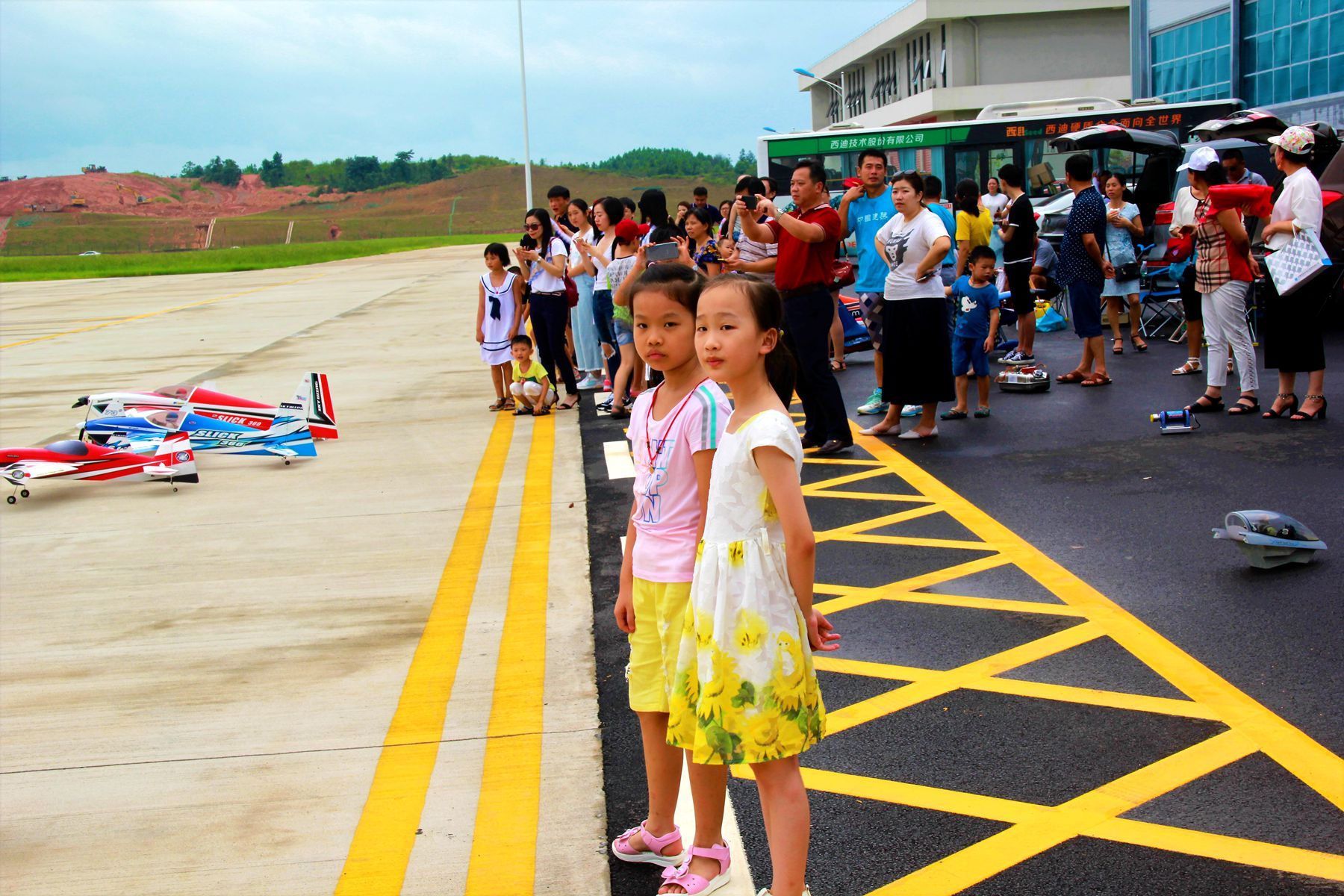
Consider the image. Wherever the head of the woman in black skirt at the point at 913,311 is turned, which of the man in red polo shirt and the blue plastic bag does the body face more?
the man in red polo shirt

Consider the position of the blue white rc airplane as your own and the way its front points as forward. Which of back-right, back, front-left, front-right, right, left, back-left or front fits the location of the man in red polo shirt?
back-left

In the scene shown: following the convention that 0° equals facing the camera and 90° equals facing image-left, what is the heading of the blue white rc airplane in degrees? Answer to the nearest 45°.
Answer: approximately 90°

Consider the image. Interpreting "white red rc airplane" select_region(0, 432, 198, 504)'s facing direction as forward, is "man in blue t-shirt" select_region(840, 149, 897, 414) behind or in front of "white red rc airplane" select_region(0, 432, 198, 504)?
behind

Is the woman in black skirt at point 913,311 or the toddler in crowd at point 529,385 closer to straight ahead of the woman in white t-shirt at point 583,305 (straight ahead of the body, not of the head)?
the toddler in crowd

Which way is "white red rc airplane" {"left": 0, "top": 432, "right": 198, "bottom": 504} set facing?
to the viewer's left

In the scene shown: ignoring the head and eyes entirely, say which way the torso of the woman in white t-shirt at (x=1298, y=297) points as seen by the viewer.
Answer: to the viewer's left

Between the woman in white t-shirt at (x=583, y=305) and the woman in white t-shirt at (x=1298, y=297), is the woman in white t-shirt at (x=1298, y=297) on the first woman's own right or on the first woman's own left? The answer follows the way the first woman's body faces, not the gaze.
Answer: on the first woman's own left

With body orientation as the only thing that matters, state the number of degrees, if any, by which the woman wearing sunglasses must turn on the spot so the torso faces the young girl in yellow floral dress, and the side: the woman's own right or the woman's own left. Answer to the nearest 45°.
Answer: approximately 45° to the woman's own left
